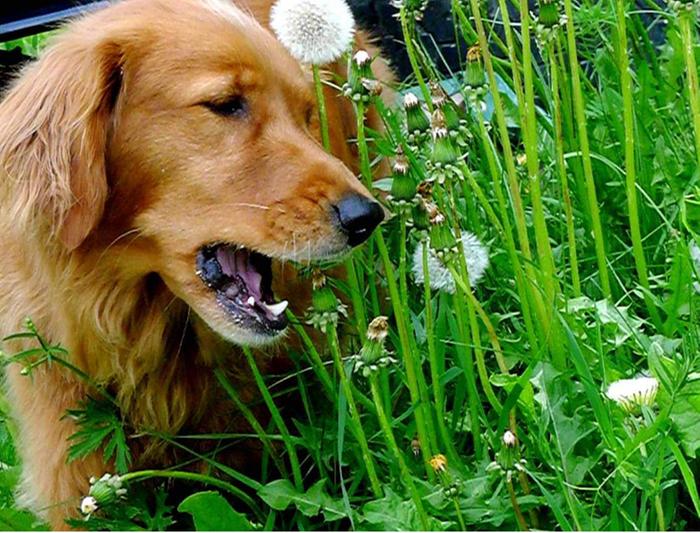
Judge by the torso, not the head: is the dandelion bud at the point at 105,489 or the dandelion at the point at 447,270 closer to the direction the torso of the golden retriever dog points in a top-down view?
the dandelion

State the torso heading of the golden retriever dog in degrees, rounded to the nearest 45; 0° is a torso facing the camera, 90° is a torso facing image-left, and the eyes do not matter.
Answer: approximately 315°
